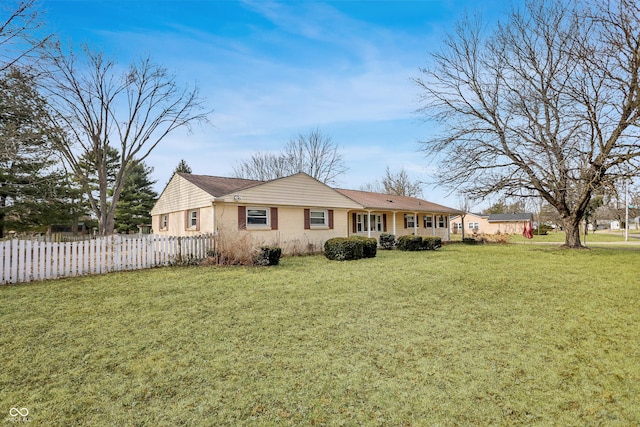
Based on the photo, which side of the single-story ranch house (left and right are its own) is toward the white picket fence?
right

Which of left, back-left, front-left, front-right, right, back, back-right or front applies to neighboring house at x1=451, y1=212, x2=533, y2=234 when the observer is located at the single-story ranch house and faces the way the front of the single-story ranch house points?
left

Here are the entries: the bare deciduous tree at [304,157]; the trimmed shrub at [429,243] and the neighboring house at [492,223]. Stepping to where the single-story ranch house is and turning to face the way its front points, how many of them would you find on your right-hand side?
0

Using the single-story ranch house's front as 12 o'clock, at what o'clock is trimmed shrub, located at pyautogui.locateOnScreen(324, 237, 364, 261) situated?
The trimmed shrub is roughly at 12 o'clock from the single-story ranch house.

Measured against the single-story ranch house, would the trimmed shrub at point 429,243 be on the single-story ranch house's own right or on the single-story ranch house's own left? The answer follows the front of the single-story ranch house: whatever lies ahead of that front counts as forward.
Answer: on the single-story ranch house's own left

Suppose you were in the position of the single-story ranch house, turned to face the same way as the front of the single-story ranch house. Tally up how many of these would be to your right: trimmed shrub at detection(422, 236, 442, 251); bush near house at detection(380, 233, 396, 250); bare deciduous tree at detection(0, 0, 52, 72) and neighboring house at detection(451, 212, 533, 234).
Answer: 1

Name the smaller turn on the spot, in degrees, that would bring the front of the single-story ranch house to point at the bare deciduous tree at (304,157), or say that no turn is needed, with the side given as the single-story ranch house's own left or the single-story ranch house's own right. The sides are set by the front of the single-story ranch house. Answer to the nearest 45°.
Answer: approximately 135° to the single-story ranch house's own left

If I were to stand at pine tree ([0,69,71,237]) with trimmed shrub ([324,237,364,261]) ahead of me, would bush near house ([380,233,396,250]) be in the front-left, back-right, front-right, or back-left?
front-left

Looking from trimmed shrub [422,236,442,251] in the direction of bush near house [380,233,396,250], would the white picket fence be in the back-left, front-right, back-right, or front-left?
front-left

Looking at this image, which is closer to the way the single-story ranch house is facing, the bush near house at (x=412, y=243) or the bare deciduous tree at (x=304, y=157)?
the bush near house

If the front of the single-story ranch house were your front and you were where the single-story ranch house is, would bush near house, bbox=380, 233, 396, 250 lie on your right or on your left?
on your left

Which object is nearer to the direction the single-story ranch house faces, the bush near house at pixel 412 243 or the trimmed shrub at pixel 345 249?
the trimmed shrub

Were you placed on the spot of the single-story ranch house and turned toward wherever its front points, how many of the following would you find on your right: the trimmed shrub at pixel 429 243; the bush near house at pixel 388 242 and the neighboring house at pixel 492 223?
0

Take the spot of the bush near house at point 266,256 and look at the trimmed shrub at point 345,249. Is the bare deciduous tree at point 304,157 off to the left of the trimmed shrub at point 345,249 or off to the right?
left

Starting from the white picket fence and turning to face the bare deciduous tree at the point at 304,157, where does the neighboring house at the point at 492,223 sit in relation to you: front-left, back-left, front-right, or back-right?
front-right

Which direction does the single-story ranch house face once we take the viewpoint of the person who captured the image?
facing the viewer and to the right of the viewer

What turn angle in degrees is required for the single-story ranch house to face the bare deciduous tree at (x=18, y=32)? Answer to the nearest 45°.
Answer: approximately 90° to its right
